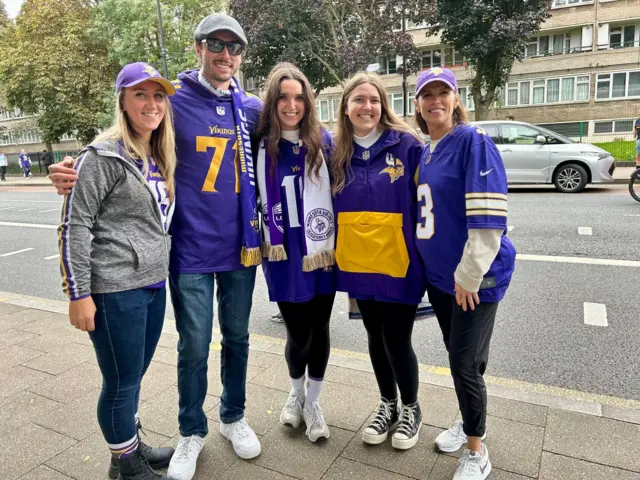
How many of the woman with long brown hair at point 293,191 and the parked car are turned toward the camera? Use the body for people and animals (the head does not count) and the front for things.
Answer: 1

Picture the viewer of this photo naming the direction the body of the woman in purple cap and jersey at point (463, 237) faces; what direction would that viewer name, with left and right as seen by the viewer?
facing the viewer and to the left of the viewer

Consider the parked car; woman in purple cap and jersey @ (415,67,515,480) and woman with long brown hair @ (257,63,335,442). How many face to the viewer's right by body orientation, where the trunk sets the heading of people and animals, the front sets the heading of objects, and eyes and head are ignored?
1

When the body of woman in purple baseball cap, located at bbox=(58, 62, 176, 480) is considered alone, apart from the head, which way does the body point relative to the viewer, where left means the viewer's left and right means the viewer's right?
facing the viewer and to the right of the viewer

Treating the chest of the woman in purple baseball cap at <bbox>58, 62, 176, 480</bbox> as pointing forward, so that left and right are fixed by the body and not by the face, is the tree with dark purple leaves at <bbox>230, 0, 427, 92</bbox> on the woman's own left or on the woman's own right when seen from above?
on the woman's own left

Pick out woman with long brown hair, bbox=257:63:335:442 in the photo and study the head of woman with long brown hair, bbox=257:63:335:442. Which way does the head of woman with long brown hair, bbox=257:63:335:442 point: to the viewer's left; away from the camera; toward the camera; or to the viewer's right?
toward the camera

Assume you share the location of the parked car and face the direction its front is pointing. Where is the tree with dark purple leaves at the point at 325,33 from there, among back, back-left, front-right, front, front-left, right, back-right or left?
back-left

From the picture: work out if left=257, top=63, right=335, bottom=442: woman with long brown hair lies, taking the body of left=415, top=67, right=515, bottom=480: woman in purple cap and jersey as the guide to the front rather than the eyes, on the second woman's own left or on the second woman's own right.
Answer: on the second woman's own right

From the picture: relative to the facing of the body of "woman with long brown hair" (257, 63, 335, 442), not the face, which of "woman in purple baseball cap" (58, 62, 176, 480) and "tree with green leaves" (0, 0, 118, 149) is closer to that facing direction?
the woman in purple baseball cap

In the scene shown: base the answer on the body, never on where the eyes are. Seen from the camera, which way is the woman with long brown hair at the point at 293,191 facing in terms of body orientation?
toward the camera

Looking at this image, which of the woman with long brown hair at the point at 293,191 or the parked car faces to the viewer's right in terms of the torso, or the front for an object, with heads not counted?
the parked car

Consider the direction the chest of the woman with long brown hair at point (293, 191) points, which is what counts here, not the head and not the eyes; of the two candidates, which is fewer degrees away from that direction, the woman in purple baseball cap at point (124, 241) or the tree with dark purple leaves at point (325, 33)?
the woman in purple baseball cap

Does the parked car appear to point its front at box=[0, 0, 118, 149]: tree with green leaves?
no

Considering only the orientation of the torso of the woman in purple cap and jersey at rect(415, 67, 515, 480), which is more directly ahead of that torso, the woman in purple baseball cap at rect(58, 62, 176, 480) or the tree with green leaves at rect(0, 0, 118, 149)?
the woman in purple baseball cap

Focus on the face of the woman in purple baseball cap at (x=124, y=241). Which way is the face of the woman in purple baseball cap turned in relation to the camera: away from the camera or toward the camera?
toward the camera

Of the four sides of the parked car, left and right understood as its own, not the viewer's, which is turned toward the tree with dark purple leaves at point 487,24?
left

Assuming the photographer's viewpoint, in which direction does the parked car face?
facing to the right of the viewer

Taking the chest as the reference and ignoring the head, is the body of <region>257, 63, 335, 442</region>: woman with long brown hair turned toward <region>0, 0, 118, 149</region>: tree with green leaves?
no

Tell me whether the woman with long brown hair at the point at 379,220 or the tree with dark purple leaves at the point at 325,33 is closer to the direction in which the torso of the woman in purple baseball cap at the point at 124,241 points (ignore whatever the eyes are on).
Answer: the woman with long brown hair

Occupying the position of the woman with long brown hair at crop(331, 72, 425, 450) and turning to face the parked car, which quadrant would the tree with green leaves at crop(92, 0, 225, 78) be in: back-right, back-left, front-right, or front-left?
front-left

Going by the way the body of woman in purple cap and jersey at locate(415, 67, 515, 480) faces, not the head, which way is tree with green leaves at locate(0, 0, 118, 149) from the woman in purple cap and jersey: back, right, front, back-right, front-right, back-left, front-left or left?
right

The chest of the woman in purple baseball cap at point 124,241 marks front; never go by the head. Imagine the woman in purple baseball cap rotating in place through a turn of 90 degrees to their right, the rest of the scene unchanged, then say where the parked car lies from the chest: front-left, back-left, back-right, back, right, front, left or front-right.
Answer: back
